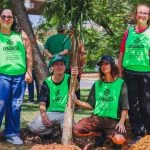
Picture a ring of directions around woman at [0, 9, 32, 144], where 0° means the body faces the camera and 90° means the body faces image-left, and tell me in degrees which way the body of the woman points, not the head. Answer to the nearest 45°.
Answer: approximately 0°

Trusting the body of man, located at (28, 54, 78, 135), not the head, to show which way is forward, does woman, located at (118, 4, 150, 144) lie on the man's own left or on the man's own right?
on the man's own left

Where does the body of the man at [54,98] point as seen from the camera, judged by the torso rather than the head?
toward the camera

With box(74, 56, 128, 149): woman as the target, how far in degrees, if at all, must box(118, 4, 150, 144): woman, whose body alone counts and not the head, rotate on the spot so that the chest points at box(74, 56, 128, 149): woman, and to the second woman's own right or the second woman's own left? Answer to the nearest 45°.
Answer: approximately 45° to the second woman's own right

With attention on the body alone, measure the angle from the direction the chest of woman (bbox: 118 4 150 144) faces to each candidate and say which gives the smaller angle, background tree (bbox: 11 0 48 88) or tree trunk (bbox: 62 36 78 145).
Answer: the tree trunk

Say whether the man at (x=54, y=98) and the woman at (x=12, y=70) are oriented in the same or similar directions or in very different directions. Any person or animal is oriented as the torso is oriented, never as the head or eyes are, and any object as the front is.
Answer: same or similar directions

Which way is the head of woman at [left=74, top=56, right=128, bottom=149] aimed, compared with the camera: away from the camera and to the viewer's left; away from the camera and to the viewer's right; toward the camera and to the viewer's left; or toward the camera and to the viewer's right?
toward the camera and to the viewer's left

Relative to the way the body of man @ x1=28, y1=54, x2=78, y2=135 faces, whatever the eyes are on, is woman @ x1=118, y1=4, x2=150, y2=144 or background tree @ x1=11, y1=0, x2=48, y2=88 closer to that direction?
the woman

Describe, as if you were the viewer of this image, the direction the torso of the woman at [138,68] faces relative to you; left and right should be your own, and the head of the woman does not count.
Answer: facing the viewer

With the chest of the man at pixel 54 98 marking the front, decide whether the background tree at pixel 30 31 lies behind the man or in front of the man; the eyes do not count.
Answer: behind

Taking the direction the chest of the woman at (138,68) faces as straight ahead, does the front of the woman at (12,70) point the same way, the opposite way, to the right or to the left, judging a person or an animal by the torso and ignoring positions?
the same way

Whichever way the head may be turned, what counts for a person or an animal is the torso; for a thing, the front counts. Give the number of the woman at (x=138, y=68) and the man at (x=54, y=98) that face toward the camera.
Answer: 2

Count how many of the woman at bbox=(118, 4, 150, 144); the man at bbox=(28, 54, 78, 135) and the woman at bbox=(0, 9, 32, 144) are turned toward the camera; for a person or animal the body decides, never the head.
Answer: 3

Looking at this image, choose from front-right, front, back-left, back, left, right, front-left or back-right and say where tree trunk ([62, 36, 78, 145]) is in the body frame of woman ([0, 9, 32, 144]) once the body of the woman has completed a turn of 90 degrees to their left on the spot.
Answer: front-right

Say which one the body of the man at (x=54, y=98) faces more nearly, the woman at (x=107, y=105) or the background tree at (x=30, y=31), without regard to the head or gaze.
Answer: the woman
